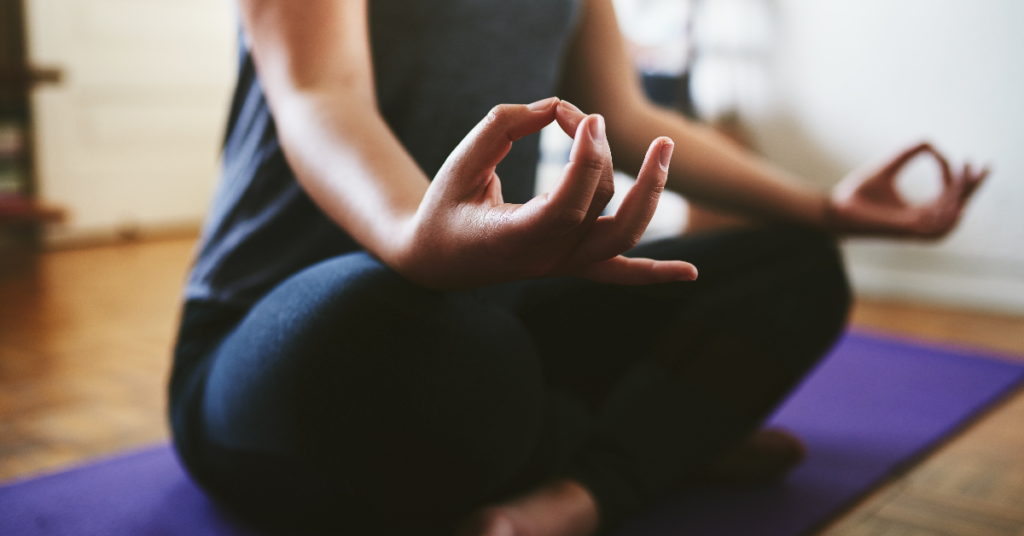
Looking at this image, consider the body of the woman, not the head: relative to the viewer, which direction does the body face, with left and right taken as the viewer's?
facing the viewer and to the right of the viewer
